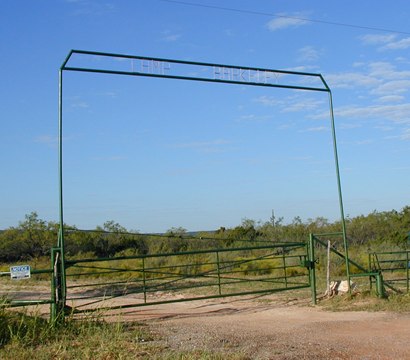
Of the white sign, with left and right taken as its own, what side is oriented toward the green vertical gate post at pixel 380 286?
left

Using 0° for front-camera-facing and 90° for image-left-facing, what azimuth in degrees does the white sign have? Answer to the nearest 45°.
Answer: approximately 0°

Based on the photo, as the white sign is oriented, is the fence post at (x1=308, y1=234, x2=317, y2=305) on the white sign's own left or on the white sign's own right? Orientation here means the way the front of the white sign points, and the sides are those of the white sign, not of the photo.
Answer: on the white sign's own left

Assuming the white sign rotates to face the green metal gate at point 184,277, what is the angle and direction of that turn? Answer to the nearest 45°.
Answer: approximately 135° to its left
